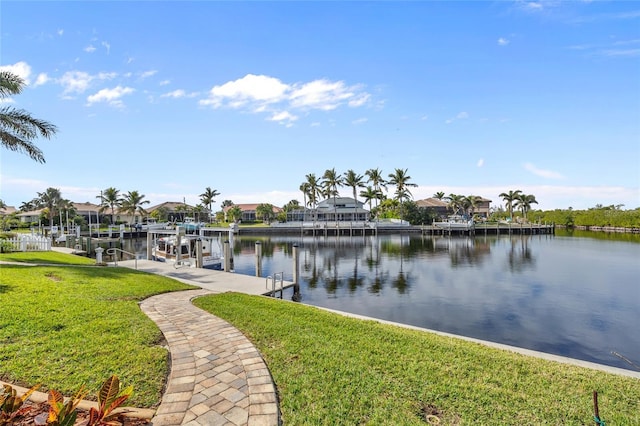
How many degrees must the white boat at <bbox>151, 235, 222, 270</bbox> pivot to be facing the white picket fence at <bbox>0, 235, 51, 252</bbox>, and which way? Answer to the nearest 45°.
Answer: approximately 45° to its left

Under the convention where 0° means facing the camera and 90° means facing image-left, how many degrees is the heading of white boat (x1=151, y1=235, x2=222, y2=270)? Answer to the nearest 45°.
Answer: approximately 135°

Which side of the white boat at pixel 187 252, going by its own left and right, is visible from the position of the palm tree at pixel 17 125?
left

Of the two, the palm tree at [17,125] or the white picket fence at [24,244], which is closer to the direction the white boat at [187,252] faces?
the white picket fence

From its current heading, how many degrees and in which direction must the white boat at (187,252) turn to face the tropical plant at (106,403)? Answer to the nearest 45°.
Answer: approximately 135° to its left

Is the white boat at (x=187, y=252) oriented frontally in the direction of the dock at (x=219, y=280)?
no

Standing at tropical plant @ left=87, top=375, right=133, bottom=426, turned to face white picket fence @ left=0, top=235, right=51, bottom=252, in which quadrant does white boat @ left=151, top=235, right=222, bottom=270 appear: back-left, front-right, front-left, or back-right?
front-right

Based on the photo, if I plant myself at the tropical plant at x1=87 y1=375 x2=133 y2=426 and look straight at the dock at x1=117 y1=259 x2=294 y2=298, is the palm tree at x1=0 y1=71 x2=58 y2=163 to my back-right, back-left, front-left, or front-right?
front-left

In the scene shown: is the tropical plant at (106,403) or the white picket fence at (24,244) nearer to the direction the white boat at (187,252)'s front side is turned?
the white picket fence

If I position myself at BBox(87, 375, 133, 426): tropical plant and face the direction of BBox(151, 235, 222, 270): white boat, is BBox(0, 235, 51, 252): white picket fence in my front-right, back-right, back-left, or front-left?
front-left
